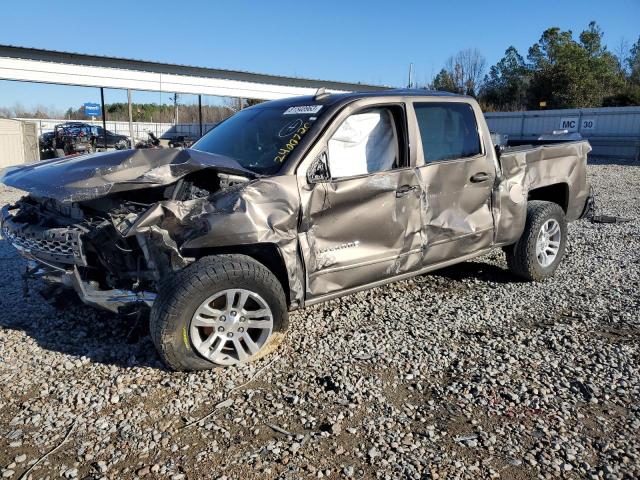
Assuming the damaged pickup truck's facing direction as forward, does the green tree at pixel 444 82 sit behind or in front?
behind

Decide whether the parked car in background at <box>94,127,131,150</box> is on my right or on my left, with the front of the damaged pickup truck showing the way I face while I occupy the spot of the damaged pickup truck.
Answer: on my right

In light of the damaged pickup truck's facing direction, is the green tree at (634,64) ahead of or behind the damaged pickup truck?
behind

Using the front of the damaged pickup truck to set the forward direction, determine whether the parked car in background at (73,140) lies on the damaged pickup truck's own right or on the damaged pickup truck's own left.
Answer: on the damaged pickup truck's own right

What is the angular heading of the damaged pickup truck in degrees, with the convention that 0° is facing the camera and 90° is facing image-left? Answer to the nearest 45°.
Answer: approximately 45°

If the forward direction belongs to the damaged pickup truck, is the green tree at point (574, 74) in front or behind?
behind
